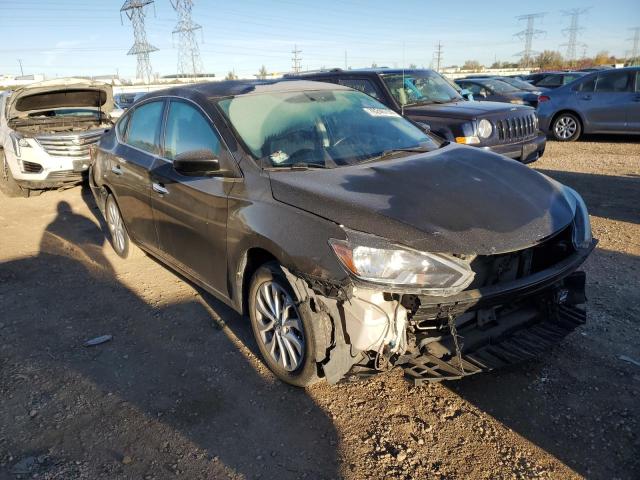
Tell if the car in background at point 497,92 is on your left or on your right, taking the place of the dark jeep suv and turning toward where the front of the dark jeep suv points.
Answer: on your left

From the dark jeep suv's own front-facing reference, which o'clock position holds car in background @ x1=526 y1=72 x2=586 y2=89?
The car in background is roughly at 8 o'clock from the dark jeep suv.

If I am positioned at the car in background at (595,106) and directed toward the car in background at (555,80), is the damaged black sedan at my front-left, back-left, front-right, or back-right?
back-left

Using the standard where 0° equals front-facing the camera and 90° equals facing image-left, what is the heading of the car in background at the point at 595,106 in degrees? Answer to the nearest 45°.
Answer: approximately 270°

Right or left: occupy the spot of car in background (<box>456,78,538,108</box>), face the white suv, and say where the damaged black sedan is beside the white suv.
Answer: left

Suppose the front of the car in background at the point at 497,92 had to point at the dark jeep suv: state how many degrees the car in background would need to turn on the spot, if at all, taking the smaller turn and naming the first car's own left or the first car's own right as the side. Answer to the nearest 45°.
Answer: approximately 45° to the first car's own right

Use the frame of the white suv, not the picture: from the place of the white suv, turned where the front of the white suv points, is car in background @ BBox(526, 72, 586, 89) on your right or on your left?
on your left

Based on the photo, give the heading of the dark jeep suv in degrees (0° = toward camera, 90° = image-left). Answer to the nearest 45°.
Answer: approximately 315°
